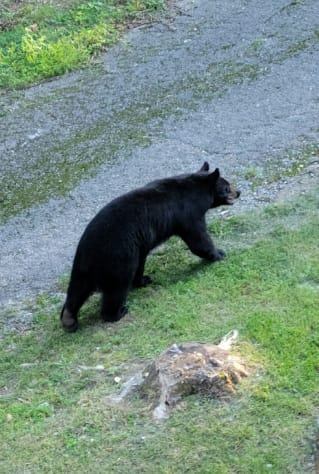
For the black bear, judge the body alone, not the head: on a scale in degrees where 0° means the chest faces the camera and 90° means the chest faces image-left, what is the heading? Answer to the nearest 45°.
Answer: approximately 225°
